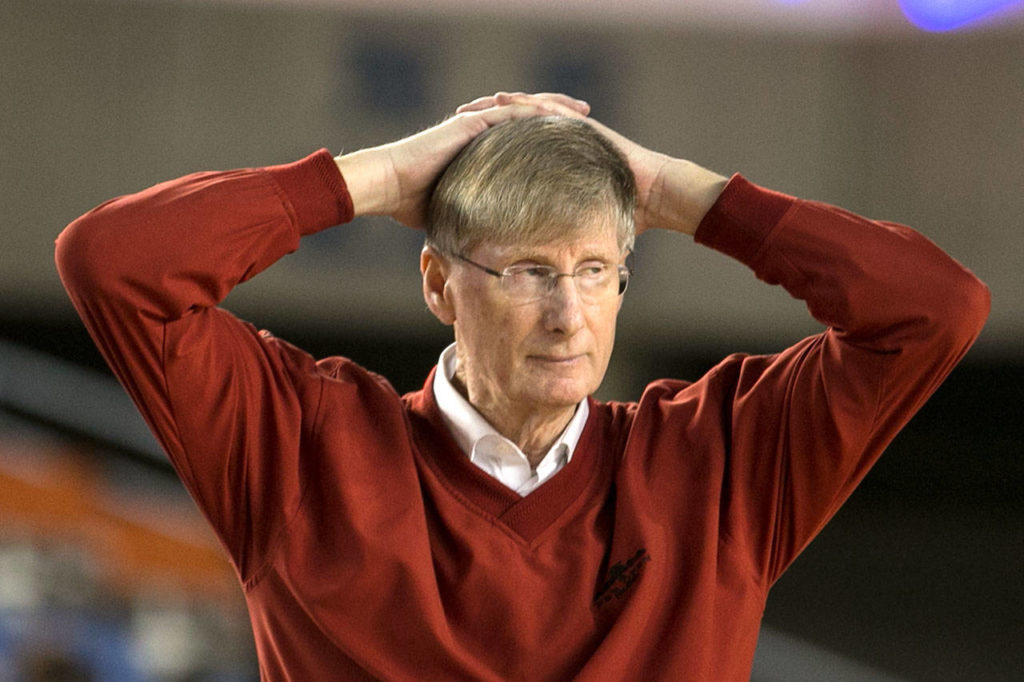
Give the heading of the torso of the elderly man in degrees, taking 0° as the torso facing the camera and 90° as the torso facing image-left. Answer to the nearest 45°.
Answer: approximately 0°

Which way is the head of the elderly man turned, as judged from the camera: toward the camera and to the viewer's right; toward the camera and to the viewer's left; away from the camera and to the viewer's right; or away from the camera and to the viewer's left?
toward the camera and to the viewer's right
